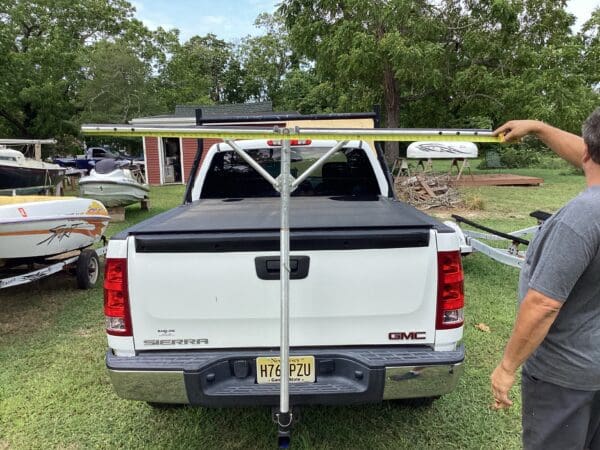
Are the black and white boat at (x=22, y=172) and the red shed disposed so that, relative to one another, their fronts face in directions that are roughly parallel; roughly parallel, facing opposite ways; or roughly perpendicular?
roughly perpendicular

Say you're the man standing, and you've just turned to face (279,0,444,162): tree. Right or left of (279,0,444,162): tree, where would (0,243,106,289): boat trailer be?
left

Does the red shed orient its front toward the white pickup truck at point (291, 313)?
yes

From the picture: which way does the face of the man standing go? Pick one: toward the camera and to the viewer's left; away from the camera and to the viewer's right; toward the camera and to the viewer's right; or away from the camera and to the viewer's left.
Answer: away from the camera and to the viewer's left

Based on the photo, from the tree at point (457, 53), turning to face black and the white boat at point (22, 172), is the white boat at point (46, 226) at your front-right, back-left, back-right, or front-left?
front-left

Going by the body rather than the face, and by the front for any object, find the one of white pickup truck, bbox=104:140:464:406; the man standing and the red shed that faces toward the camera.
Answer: the red shed

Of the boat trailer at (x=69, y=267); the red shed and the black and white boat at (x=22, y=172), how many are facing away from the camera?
0

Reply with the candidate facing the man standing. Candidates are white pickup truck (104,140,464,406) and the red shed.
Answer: the red shed

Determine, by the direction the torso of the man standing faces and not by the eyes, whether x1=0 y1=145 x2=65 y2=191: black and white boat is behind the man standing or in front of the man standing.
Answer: in front

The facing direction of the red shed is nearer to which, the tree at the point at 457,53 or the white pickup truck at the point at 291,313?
the white pickup truck

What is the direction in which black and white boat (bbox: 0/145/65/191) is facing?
to the viewer's right

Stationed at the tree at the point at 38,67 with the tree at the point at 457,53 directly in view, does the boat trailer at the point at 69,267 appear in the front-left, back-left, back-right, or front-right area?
front-right

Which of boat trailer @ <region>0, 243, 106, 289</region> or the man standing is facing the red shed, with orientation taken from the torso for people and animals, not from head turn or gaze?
the man standing

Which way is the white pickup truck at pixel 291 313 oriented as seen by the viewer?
away from the camera

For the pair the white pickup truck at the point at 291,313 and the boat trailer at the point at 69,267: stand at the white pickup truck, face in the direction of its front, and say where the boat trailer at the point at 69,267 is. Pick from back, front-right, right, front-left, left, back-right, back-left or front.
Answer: front-left

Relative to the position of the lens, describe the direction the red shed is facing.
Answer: facing the viewer

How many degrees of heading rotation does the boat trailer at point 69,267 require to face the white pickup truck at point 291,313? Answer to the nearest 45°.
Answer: approximately 135° to its left
